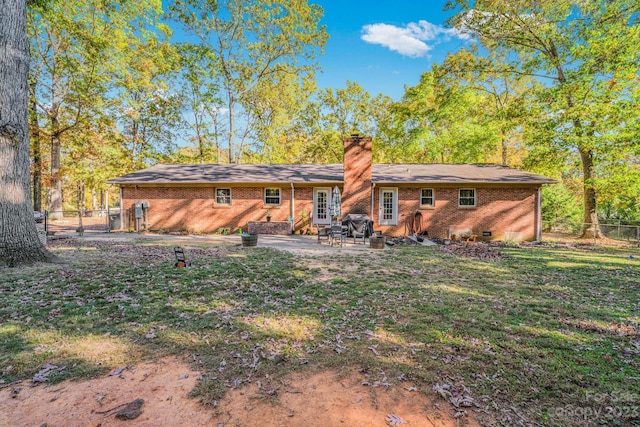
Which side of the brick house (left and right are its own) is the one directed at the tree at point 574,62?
right

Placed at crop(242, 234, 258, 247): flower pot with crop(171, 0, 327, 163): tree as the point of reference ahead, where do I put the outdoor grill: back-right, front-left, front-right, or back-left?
front-right

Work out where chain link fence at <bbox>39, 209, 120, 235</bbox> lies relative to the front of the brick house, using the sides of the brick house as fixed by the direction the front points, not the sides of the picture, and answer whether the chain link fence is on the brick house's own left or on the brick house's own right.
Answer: on the brick house's own left

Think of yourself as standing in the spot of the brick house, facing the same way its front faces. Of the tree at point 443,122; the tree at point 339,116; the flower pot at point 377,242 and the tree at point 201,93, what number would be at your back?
1

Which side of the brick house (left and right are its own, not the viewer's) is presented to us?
back

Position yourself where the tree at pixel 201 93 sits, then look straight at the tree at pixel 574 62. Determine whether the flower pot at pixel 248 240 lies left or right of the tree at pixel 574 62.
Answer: right

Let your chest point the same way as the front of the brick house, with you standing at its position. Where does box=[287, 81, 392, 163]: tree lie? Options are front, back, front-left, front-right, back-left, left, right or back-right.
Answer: front

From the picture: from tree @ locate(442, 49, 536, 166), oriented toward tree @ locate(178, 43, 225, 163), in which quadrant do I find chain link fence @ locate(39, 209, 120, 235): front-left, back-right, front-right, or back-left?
front-left
